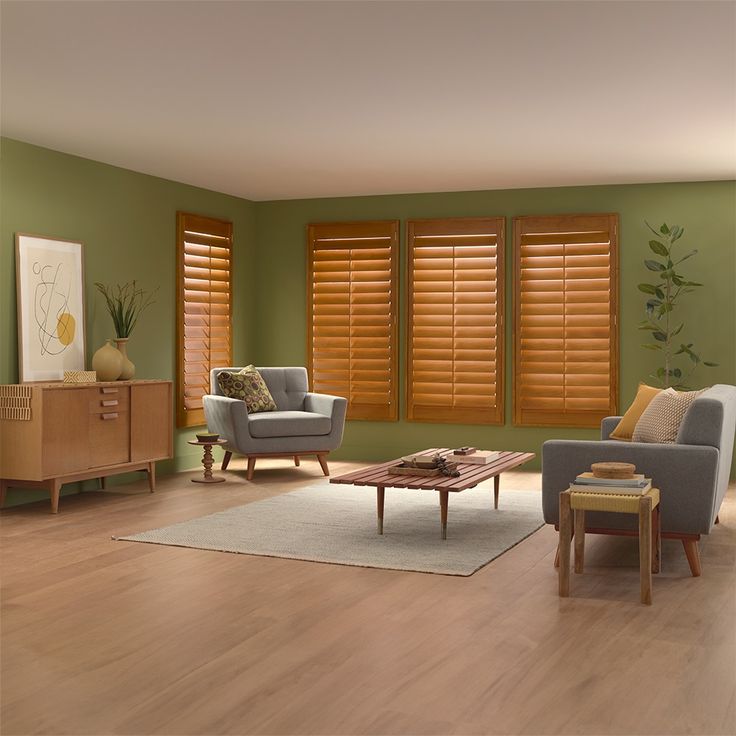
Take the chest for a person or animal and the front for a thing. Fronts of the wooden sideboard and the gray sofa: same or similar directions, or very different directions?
very different directions

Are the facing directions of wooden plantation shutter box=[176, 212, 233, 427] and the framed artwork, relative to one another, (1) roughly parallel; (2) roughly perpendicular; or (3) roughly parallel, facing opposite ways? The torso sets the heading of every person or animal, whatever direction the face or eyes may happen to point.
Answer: roughly parallel

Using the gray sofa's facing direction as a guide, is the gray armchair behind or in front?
in front

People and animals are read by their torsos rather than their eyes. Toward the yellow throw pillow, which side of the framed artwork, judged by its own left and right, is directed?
front

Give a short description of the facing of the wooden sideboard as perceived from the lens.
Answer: facing the viewer and to the right of the viewer

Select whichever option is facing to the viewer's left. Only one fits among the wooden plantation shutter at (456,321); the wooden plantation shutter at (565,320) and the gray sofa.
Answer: the gray sofa

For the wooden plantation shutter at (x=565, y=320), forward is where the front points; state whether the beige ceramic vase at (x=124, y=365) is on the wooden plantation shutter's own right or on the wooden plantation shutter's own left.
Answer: on the wooden plantation shutter's own right

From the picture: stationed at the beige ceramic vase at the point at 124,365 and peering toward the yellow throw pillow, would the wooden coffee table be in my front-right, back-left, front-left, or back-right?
front-right

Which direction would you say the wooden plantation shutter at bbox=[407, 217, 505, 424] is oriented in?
toward the camera

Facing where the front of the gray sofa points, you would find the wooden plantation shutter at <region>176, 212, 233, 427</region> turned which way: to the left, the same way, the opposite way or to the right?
the opposite way

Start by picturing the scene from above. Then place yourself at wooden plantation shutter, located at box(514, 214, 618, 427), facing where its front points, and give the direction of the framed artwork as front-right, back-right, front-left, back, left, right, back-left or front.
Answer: front-right

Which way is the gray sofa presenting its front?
to the viewer's left

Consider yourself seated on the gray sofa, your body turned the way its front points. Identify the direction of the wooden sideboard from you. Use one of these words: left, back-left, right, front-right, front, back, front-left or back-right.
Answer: front

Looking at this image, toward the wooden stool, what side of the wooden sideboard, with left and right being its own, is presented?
front

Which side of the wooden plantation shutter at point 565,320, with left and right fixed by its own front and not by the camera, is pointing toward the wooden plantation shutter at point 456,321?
right

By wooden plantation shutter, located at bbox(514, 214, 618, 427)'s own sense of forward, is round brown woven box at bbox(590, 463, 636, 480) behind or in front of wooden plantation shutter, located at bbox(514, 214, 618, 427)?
in front

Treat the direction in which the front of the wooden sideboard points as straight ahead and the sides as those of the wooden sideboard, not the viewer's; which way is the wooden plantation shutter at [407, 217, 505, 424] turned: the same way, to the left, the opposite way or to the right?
to the right

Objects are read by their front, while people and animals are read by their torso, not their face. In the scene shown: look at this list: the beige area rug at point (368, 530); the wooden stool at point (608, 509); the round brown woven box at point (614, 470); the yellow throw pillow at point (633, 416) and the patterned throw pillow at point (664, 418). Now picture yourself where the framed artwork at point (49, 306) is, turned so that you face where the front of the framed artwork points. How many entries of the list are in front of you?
5
